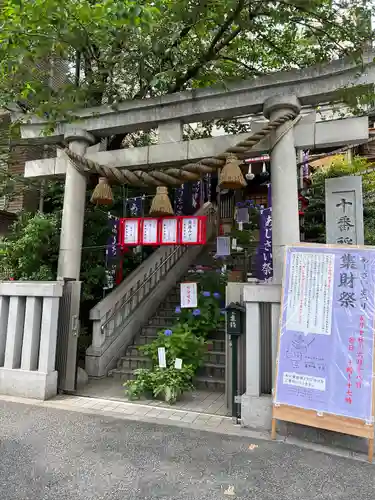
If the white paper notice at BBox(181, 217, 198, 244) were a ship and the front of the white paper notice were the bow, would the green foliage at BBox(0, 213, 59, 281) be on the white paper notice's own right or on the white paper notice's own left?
on the white paper notice's own right

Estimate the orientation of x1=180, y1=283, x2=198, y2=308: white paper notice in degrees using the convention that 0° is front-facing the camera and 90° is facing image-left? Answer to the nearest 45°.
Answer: approximately 0°

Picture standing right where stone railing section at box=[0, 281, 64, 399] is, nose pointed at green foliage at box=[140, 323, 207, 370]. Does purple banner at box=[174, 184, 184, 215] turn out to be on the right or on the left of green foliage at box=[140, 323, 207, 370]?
left

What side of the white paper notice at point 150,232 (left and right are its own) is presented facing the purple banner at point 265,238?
left

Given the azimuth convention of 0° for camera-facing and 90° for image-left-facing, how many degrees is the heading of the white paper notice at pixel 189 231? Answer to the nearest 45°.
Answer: approximately 0°
